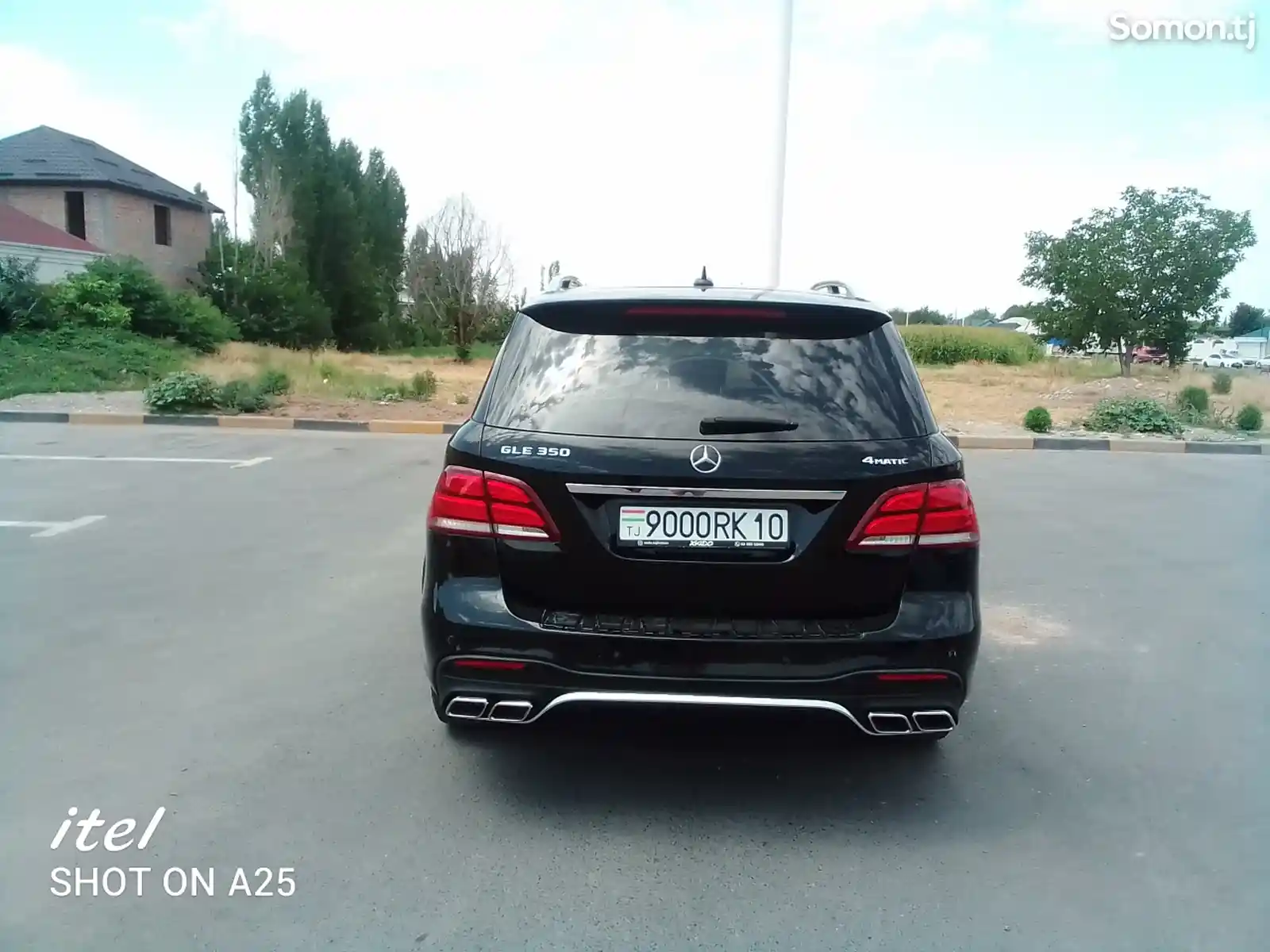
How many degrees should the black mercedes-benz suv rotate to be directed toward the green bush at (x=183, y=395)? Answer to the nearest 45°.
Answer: approximately 45° to its left

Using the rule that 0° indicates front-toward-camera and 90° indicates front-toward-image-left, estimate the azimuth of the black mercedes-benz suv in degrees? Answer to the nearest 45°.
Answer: approximately 180°

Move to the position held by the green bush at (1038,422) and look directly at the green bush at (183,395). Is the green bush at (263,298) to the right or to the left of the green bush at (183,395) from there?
right

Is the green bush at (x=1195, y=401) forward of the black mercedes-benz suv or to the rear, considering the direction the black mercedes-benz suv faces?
forward

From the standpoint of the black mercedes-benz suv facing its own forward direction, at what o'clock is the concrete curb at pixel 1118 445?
The concrete curb is roughly at 1 o'clock from the black mercedes-benz suv.

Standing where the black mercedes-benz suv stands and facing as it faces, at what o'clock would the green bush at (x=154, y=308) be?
The green bush is roughly at 11 o'clock from the black mercedes-benz suv.

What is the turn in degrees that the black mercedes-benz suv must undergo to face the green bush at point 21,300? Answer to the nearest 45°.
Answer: approximately 45° to its left

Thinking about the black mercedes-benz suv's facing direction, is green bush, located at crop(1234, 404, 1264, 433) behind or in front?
in front

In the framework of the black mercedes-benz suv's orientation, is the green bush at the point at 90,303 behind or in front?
in front

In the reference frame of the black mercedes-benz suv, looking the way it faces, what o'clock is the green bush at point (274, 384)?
The green bush is roughly at 11 o'clock from the black mercedes-benz suv.

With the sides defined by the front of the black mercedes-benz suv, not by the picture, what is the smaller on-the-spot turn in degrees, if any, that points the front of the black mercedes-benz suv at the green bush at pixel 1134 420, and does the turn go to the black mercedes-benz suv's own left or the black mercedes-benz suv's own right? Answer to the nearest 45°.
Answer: approximately 45° to the black mercedes-benz suv's own right

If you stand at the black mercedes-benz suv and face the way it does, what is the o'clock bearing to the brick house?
The brick house is roughly at 11 o'clock from the black mercedes-benz suv.

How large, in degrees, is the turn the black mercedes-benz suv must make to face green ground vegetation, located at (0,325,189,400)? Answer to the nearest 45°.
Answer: approximately 45° to its left
